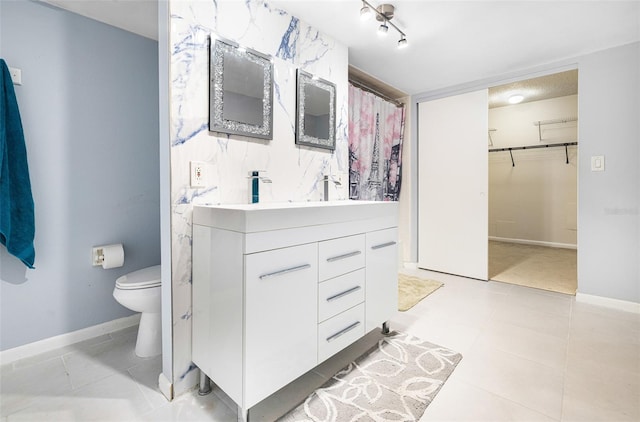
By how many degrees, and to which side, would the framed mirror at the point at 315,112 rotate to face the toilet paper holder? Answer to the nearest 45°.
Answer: approximately 135° to its right

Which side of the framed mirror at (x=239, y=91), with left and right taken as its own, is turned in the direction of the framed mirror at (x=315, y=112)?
left

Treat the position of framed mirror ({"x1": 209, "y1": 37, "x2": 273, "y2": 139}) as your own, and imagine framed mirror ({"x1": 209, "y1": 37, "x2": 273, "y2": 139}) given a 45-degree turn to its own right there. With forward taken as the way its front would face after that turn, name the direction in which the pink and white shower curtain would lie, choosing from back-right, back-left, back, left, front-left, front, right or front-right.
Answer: back-left

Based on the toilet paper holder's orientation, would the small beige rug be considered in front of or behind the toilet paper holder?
in front

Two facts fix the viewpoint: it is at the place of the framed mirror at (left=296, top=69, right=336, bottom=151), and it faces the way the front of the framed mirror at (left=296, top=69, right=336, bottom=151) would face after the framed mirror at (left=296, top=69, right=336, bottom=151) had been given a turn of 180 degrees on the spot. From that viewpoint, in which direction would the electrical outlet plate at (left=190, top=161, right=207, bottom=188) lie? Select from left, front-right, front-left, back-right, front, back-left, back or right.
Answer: left
